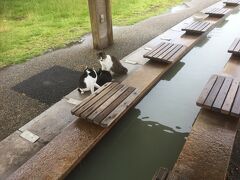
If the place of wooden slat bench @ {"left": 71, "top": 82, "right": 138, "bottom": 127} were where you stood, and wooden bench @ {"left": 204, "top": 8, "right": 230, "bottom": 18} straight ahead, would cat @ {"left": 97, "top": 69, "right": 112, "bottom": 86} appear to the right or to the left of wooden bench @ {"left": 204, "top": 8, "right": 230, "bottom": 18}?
left

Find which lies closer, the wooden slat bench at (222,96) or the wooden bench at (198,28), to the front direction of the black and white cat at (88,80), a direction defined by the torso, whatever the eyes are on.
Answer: the wooden slat bench

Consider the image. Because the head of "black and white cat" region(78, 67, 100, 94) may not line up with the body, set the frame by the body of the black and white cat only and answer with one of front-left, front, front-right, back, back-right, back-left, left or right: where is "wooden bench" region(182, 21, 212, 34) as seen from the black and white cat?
left

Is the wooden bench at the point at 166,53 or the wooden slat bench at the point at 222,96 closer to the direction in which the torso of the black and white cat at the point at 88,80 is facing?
the wooden slat bench

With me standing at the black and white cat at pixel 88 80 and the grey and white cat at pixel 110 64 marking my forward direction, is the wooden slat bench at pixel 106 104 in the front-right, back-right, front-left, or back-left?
back-right

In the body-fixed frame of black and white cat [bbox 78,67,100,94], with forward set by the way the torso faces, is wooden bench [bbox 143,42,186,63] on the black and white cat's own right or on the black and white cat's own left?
on the black and white cat's own left

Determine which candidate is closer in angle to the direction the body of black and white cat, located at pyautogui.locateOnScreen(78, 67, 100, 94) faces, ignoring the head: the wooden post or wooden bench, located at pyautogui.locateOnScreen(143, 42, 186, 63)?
the wooden bench

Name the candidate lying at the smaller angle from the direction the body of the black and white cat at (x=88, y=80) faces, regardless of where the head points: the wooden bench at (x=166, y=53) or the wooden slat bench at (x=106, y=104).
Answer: the wooden slat bench

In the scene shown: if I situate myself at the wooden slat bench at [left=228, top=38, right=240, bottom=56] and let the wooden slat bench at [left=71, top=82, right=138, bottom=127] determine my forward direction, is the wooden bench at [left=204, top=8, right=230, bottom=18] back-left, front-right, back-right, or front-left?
back-right
